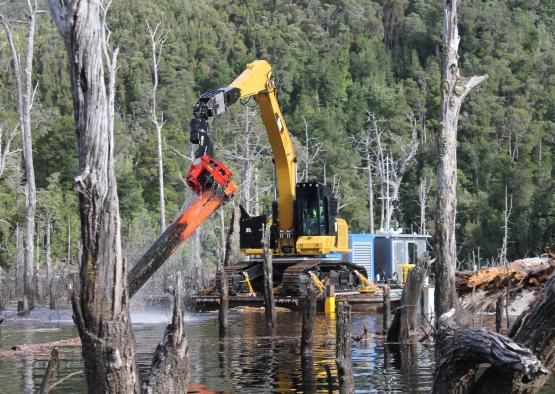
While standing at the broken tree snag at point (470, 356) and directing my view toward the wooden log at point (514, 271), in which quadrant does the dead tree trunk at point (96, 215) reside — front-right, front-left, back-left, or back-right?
back-left

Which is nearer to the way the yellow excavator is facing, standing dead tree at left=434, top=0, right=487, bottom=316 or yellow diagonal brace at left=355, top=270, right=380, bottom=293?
the standing dead tree

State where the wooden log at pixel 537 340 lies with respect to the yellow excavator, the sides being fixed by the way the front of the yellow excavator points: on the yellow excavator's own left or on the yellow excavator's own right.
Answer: on the yellow excavator's own left

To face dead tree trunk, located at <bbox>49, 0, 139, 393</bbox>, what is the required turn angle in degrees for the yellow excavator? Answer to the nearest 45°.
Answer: approximately 45° to its left

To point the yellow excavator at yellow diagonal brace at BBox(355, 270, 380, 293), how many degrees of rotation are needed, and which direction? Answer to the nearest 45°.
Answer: approximately 135° to its left

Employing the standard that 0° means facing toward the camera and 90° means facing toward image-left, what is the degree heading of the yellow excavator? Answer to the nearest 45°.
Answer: approximately 45°

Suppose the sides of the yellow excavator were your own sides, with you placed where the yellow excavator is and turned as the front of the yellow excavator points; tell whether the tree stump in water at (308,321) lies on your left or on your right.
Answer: on your left
